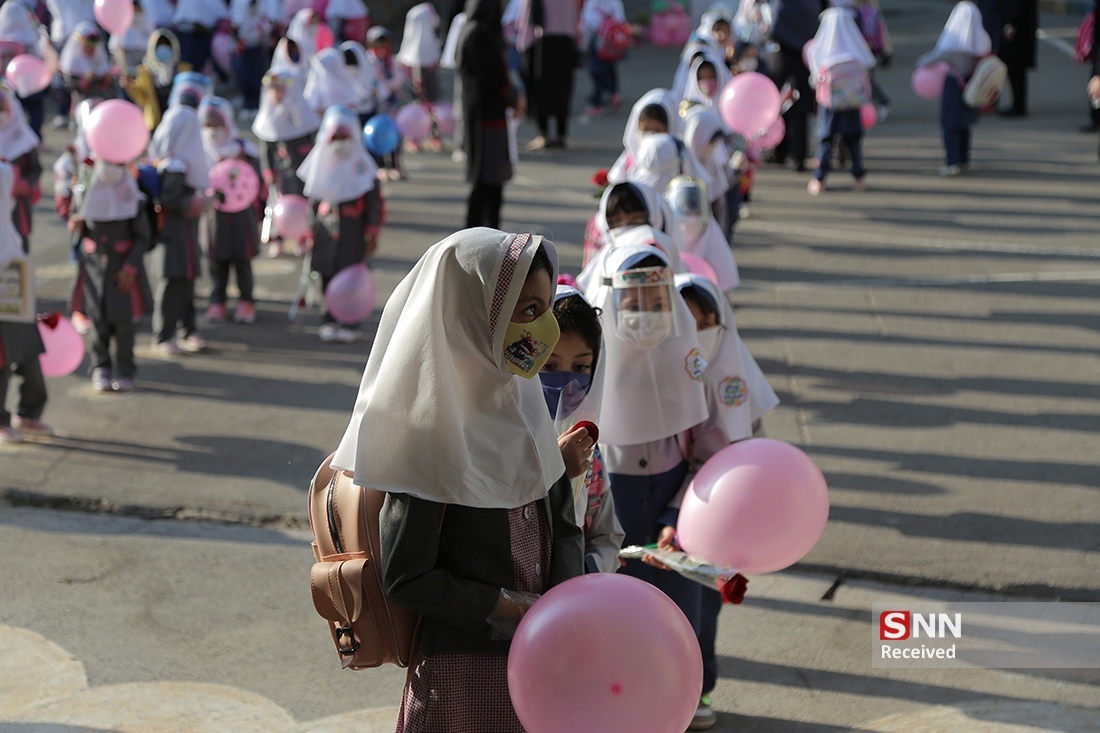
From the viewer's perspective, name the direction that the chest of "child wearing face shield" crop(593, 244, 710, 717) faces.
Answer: toward the camera

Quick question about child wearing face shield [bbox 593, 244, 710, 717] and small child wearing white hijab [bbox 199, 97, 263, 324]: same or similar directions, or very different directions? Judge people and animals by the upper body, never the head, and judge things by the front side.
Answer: same or similar directions

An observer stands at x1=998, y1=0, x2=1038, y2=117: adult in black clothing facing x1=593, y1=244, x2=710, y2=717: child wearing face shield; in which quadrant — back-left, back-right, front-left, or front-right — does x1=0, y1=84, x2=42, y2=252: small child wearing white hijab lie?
front-right

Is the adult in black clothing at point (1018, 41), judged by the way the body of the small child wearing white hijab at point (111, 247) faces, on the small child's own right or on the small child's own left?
on the small child's own left

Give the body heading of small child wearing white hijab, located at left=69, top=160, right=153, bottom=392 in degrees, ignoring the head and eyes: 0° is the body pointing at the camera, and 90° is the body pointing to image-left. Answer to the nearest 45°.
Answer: approximately 0°

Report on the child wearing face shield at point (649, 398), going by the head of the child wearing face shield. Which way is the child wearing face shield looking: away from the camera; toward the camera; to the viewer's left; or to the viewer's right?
toward the camera

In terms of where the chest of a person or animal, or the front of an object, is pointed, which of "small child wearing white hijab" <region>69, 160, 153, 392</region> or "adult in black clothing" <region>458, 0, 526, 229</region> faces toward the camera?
the small child wearing white hijab

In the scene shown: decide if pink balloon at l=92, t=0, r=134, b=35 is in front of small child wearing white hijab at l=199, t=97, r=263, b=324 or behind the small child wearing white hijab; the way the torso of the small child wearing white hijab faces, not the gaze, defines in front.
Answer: behind

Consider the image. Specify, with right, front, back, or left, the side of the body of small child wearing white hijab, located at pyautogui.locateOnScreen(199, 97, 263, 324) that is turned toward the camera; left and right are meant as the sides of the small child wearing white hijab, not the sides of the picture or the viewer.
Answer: front

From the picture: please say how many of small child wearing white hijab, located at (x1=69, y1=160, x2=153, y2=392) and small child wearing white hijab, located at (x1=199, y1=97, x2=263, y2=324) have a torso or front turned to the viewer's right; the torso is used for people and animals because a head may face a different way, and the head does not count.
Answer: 0

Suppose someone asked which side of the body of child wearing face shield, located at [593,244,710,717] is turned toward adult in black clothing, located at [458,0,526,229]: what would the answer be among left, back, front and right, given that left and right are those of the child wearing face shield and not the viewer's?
back

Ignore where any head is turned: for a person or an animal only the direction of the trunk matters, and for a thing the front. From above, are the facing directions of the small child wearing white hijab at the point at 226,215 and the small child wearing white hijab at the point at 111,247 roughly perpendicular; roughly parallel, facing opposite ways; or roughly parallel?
roughly parallel
